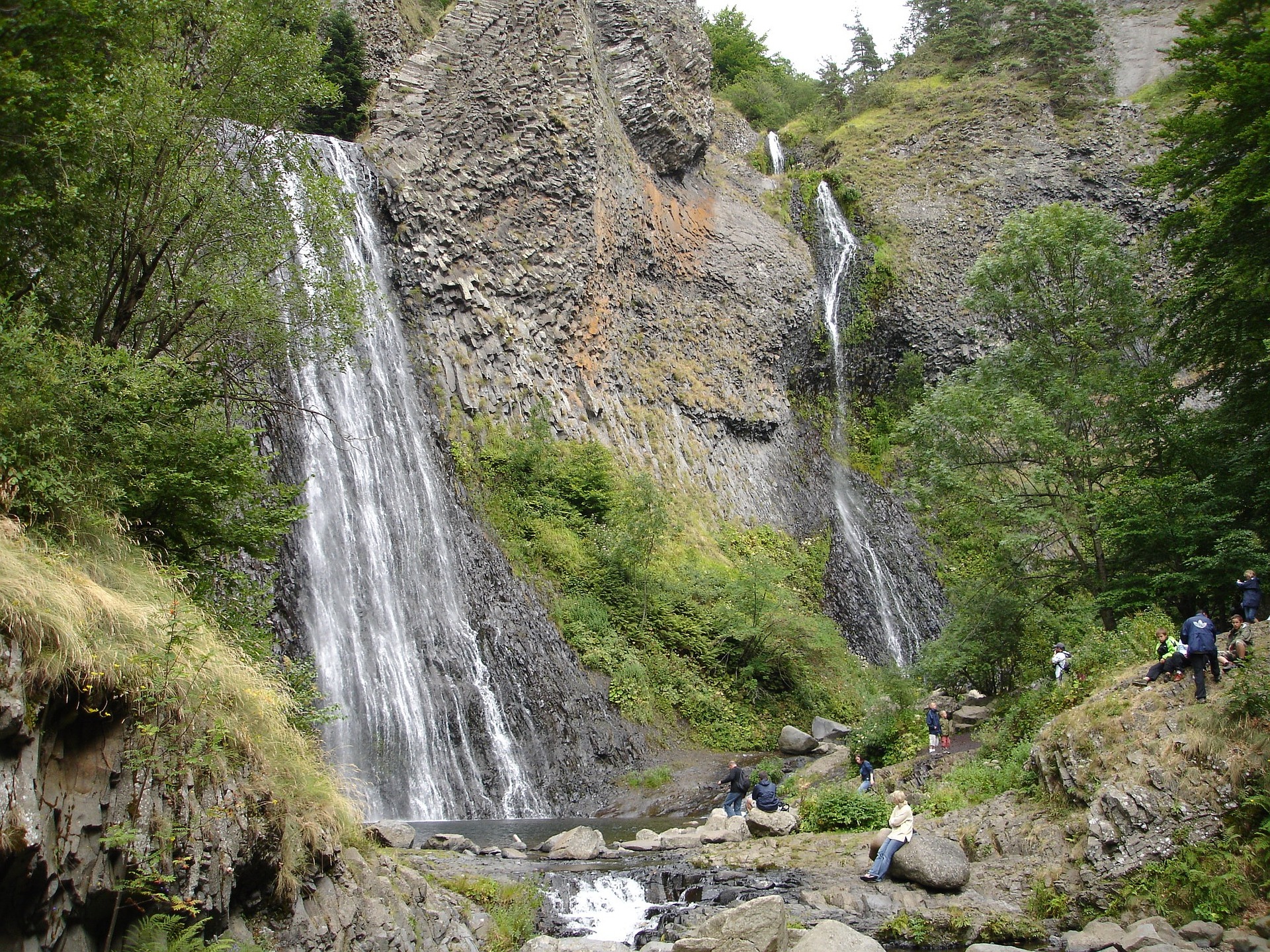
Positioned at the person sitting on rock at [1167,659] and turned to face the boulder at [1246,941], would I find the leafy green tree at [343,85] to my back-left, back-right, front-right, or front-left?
back-right

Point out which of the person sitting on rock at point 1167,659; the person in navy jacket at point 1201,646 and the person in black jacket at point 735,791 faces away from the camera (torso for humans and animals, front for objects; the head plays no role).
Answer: the person in navy jacket

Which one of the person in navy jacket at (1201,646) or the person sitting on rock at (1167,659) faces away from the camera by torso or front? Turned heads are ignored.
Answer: the person in navy jacket

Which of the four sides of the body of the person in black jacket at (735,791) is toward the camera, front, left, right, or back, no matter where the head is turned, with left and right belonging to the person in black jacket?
left

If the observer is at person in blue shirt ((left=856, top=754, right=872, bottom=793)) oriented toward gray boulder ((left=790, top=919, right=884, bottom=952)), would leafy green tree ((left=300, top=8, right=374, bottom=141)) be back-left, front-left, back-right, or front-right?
back-right

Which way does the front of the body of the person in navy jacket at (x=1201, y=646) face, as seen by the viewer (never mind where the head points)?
away from the camera
